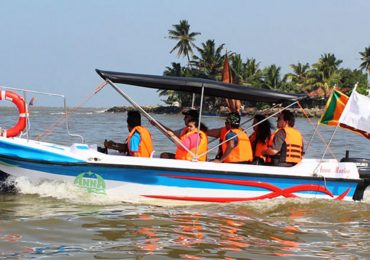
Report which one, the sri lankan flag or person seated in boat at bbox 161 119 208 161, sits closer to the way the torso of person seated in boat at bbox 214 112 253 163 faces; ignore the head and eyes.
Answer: the person seated in boat

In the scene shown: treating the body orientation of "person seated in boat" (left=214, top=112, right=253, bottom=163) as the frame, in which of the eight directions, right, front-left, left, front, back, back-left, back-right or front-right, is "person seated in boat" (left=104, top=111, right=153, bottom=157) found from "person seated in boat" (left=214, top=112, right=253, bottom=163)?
front-left

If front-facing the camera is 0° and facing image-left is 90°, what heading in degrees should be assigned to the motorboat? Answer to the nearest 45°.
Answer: approximately 90°

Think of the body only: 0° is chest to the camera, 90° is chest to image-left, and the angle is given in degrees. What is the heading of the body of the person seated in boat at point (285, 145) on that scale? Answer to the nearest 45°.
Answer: approximately 135°

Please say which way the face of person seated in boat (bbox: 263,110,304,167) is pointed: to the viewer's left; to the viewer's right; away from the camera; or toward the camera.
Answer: to the viewer's left

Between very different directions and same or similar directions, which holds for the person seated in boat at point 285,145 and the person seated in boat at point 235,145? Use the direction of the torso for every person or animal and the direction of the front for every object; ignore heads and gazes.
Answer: same or similar directions
